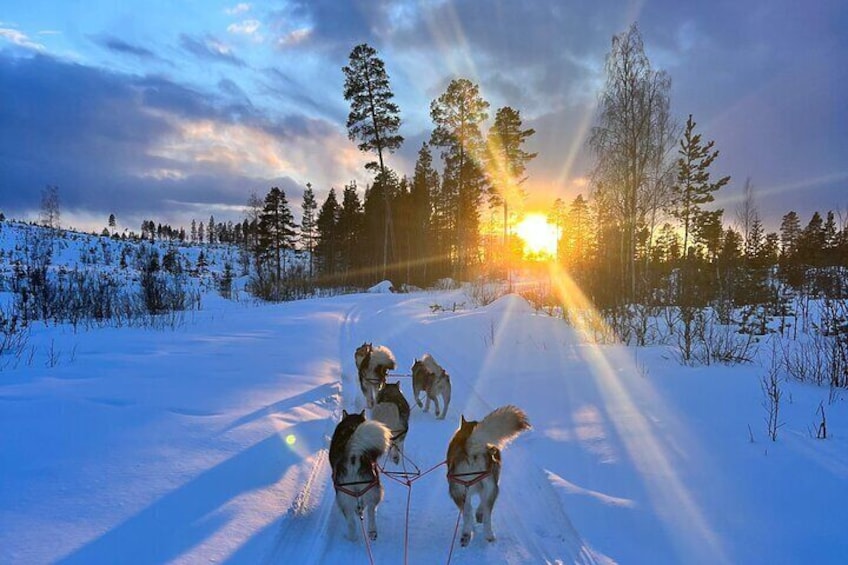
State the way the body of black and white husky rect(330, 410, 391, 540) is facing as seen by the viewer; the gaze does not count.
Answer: away from the camera

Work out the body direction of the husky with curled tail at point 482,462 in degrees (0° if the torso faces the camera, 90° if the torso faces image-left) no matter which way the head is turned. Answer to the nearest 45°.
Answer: approximately 180°

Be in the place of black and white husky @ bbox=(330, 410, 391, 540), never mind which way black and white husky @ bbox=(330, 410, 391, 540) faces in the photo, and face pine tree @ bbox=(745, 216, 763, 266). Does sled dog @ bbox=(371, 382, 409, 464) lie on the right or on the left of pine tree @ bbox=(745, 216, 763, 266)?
left

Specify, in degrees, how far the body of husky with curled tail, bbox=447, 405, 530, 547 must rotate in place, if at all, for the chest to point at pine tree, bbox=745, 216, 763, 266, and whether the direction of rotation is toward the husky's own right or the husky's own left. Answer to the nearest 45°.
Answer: approximately 45° to the husky's own right

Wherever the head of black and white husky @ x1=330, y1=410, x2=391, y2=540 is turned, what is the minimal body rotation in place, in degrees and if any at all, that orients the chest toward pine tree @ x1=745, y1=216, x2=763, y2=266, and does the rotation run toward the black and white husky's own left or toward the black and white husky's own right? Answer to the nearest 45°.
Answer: approximately 45° to the black and white husky's own right

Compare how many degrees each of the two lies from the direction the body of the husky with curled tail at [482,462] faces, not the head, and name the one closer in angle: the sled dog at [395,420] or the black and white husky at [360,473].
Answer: the sled dog

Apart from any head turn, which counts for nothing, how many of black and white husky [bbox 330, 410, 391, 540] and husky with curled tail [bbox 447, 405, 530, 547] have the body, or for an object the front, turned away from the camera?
2
